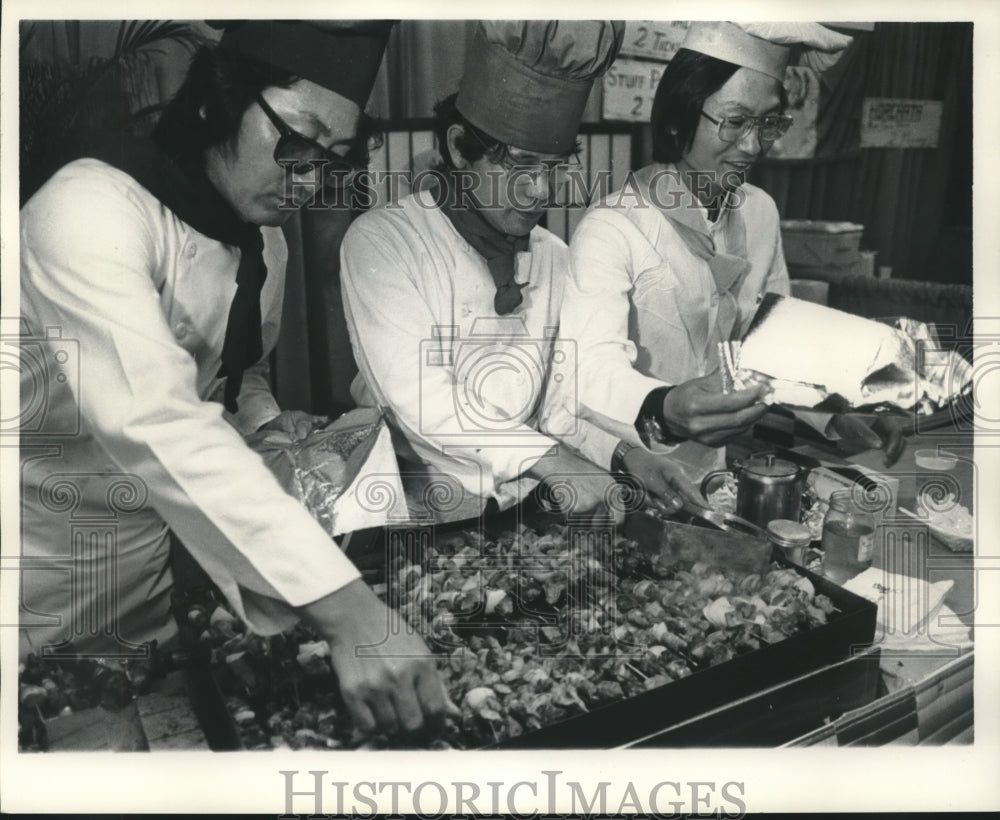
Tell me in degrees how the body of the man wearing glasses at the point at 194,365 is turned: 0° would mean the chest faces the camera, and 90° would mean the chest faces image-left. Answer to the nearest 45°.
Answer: approximately 315°

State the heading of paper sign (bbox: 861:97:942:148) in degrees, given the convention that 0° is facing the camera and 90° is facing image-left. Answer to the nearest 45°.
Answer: approximately 0°

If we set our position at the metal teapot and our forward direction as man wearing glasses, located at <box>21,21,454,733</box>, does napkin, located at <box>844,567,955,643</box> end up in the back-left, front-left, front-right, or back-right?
back-left

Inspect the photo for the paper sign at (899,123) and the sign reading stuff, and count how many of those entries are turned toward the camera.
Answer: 2

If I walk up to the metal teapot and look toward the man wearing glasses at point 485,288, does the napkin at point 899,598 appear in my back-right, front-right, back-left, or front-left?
back-left
